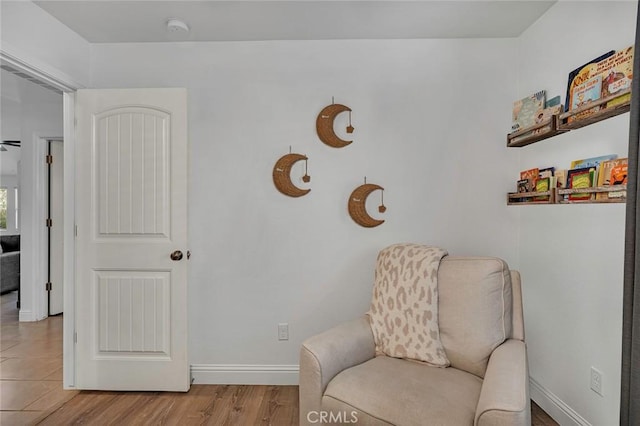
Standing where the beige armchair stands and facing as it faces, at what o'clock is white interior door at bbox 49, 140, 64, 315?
The white interior door is roughly at 2 o'clock from the beige armchair.

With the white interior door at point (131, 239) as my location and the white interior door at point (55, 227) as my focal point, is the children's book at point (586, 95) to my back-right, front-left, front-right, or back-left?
back-right

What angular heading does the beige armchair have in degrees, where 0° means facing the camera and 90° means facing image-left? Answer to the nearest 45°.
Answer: approximately 45°
